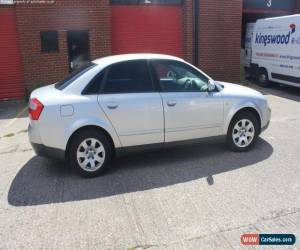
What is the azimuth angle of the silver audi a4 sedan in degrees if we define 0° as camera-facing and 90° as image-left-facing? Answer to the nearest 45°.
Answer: approximately 225°

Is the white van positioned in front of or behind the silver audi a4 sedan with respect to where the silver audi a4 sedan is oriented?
in front

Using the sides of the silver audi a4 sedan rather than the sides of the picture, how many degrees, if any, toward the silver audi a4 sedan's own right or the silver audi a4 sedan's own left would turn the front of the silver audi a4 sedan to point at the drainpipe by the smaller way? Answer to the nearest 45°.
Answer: approximately 45° to the silver audi a4 sedan's own left

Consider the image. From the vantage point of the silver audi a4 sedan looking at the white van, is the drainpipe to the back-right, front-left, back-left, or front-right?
front-left

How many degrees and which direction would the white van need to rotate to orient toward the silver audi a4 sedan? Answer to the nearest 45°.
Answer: approximately 45° to its right
